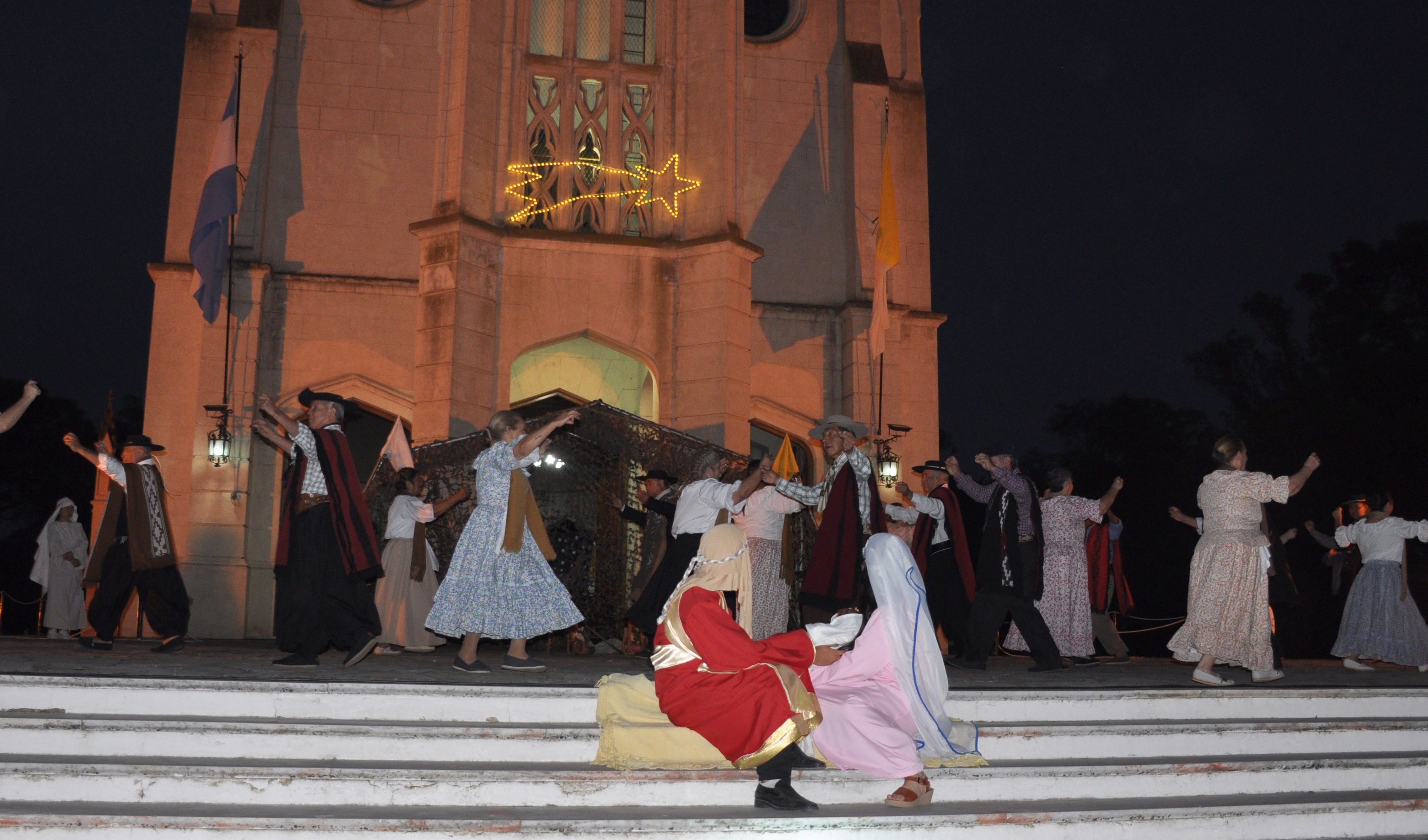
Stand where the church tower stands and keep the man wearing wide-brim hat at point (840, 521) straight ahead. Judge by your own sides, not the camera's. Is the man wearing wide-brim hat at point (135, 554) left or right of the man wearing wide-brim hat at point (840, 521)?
right

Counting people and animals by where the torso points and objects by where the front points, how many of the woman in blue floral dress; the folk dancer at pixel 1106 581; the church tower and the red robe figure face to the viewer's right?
2

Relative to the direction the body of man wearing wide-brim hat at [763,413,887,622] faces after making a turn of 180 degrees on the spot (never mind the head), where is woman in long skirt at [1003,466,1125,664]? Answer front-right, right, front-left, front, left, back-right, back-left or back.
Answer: front

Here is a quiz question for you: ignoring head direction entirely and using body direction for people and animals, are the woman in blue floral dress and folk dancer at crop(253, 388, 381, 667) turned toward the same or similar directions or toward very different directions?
very different directions

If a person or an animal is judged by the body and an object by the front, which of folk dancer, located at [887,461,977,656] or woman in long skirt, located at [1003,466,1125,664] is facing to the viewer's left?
the folk dancer

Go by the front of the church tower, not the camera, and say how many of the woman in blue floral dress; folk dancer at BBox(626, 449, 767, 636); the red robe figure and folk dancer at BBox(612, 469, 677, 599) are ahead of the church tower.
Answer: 4

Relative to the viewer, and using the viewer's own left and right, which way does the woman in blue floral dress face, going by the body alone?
facing to the right of the viewer

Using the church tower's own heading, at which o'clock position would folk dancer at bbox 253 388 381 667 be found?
The folk dancer is roughly at 12 o'clock from the church tower.

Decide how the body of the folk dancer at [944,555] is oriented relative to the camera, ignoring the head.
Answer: to the viewer's left

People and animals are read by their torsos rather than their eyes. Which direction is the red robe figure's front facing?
to the viewer's right

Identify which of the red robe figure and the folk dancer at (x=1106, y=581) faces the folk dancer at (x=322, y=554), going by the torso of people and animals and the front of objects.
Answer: the folk dancer at (x=1106, y=581)
